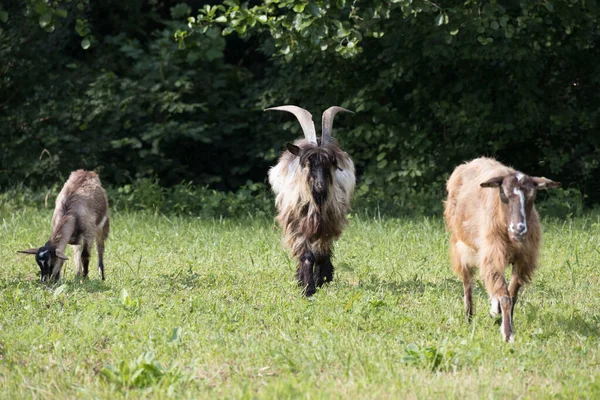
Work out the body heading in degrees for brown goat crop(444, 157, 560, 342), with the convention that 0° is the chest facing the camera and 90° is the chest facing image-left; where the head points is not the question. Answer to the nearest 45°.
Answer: approximately 315°

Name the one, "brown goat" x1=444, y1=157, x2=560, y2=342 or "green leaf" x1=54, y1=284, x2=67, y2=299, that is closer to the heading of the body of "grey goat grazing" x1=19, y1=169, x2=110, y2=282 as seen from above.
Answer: the green leaf

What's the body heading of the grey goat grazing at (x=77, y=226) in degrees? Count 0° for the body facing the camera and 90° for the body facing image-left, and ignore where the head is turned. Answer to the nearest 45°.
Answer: approximately 45°

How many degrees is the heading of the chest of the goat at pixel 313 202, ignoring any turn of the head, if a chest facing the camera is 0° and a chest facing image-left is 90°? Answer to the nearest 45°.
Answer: approximately 0°

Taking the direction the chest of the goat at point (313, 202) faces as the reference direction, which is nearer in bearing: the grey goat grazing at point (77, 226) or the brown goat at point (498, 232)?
the brown goat

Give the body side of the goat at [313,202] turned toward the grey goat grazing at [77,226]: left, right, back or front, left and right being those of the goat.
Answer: right

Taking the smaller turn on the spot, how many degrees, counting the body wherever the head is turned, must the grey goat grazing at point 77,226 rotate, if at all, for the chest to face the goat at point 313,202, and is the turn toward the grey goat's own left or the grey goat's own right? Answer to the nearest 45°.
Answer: approximately 90° to the grey goat's own left

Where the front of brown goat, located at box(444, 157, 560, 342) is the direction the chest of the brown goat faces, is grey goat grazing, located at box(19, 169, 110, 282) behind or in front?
behind

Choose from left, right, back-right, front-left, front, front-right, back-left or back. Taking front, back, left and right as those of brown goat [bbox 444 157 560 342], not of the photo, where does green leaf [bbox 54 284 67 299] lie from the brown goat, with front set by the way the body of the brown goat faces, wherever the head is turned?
back-right

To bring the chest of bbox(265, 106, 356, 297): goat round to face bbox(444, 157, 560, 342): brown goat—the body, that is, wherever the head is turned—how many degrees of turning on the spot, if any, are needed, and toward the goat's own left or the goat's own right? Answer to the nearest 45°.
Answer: approximately 45° to the goat's own left

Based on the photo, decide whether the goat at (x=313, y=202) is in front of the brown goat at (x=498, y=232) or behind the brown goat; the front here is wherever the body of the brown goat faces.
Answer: behind
